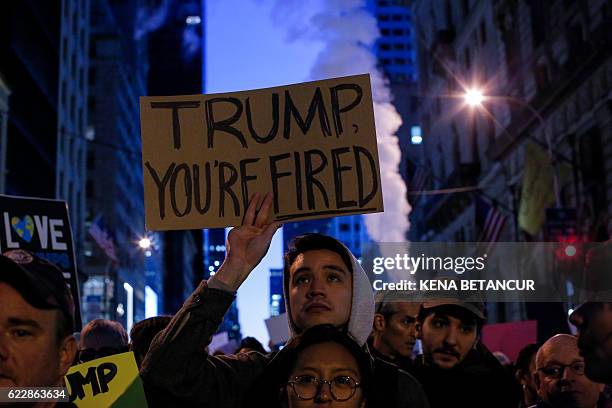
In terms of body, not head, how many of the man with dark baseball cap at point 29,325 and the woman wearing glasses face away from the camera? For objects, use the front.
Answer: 0

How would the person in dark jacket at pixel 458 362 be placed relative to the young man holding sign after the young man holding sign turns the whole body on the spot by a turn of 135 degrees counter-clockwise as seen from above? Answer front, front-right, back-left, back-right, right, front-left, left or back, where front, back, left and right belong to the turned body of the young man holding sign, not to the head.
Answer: front

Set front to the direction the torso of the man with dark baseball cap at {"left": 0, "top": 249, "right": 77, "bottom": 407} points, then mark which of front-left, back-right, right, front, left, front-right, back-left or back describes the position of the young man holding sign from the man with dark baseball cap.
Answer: back

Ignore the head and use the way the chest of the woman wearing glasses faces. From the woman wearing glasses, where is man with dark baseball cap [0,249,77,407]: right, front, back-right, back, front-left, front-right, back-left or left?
front-right

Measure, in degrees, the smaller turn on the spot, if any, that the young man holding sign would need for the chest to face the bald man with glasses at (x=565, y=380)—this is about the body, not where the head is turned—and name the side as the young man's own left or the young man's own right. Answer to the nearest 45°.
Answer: approximately 135° to the young man's own left

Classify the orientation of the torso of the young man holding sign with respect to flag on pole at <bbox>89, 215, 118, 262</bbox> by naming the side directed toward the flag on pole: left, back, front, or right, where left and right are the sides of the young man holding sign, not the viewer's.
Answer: back

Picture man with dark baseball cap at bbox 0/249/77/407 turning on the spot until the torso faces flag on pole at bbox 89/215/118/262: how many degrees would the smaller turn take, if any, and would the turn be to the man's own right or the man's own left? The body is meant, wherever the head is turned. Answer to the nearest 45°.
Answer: approximately 135° to the man's own right

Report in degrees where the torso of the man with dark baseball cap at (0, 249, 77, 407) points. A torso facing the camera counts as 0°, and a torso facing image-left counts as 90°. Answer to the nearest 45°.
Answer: approximately 45°

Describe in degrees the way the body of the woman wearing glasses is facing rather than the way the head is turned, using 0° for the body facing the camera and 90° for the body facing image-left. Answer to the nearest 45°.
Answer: approximately 0°

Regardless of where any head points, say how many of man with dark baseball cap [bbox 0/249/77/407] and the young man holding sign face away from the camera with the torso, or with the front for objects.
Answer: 0

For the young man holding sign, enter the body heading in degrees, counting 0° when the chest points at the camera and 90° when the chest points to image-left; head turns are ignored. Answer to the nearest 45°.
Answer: approximately 0°
